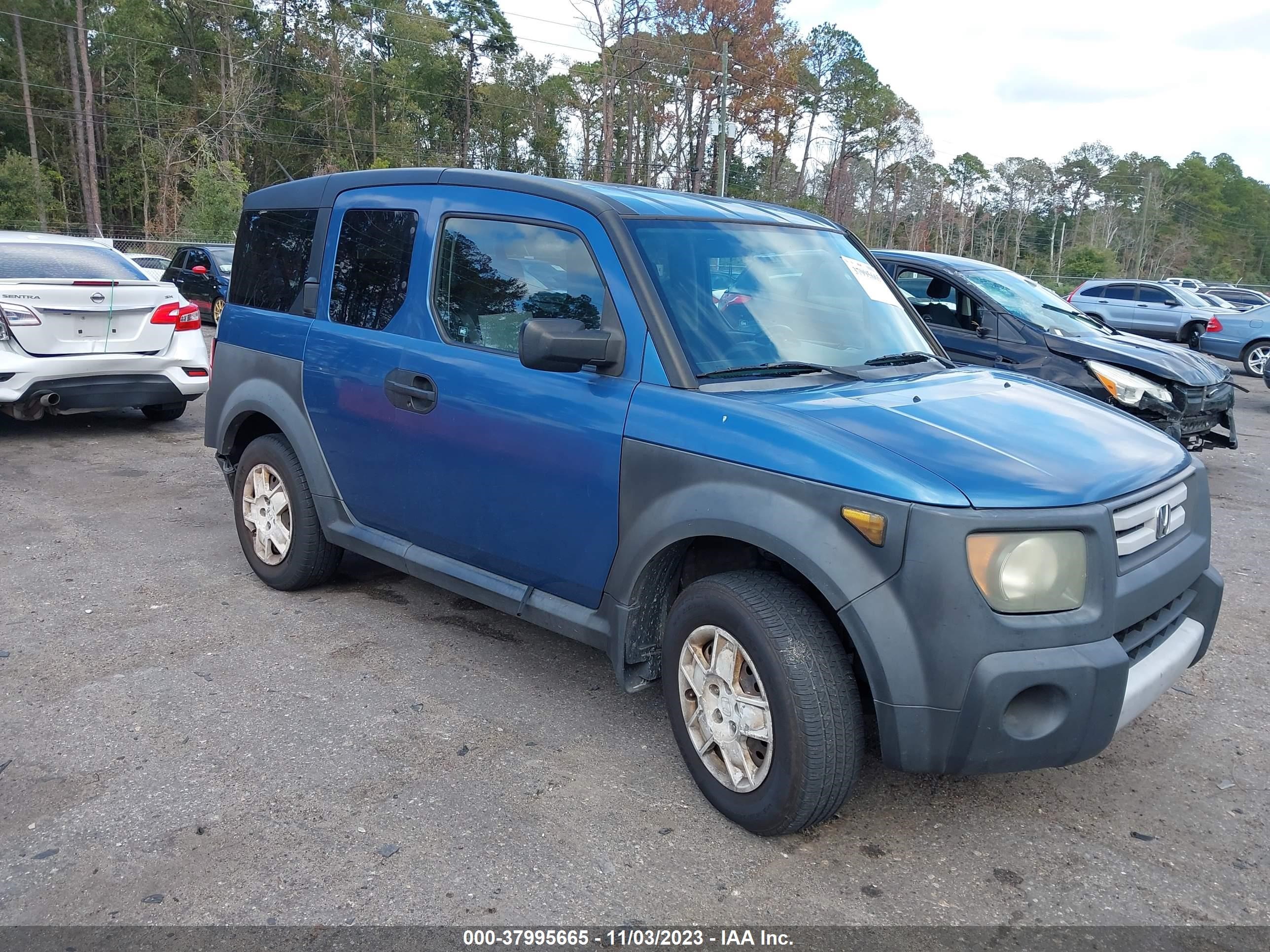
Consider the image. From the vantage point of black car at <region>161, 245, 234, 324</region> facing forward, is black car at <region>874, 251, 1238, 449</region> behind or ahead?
ahead

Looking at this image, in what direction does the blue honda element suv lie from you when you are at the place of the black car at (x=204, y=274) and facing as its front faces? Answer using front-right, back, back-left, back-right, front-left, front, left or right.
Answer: front-right

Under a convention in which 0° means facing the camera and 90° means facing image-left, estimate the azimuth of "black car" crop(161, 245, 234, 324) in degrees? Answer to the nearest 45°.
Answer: approximately 315°

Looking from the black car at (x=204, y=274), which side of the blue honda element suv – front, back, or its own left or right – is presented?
back

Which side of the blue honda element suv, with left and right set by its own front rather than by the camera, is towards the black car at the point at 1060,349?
left

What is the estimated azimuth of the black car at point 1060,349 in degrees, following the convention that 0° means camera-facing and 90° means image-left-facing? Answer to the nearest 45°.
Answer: approximately 315°
